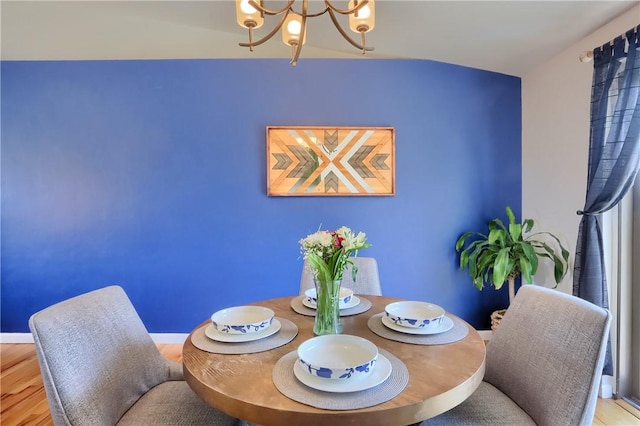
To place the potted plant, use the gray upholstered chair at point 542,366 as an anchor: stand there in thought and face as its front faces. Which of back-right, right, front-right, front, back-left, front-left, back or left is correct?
back-right

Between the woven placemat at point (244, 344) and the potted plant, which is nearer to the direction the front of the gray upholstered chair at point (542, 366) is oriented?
the woven placemat

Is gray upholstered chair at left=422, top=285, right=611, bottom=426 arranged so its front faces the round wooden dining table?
yes

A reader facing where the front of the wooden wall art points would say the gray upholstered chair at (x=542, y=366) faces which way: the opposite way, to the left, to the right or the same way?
to the right

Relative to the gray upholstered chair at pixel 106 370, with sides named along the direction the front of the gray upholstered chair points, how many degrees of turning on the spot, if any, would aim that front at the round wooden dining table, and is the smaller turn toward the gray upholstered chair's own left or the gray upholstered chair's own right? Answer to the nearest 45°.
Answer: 0° — it already faces it

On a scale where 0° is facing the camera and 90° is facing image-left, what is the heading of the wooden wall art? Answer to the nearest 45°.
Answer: approximately 0°

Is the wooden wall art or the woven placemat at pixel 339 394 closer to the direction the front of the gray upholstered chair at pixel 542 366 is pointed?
the woven placemat

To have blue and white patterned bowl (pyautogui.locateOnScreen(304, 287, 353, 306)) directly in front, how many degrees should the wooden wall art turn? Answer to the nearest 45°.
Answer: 0° — it already faces it

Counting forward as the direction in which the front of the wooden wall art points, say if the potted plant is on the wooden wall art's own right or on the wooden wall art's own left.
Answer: on the wooden wall art's own left

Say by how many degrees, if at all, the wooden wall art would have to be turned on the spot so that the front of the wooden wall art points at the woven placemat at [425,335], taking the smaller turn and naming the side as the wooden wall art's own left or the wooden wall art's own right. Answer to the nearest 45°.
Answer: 0° — it already faces it

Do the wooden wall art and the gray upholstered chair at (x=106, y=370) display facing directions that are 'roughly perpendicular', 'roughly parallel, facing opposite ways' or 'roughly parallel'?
roughly perpendicular

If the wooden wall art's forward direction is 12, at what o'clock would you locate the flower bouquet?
The flower bouquet is roughly at 12 o'clock from the wooden wall art.
